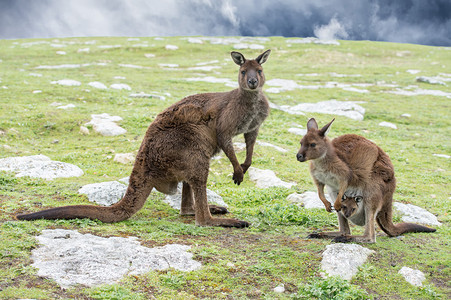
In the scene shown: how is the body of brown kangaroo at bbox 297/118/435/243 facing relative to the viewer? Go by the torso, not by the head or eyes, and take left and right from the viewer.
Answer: facing the viewer and to the left of the viewer

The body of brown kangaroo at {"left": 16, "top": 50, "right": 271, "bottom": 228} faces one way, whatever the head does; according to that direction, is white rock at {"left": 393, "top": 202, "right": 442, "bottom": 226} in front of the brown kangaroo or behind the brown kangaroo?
in front

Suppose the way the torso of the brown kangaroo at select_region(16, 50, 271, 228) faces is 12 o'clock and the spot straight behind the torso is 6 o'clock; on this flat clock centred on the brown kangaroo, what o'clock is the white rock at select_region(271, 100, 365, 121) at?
The white rock is roughly at 10 o'clock from the brown kangaroo.

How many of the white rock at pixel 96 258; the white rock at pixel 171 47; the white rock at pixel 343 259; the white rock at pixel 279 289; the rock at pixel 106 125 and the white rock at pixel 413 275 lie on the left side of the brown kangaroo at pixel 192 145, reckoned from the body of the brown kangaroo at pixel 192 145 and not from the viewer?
2

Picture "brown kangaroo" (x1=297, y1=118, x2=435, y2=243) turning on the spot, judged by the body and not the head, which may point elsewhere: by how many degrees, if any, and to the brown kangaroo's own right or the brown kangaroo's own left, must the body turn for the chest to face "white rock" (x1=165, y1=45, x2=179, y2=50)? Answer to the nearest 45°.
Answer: approximately 90° to the brown kangaroo's own right

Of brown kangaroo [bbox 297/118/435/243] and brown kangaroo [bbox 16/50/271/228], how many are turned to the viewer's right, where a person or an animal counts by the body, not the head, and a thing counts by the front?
1

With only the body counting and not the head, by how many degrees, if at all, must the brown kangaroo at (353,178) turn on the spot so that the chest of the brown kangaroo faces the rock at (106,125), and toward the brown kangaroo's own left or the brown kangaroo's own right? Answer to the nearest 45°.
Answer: approximately 90° to the brown kangaroo's own right

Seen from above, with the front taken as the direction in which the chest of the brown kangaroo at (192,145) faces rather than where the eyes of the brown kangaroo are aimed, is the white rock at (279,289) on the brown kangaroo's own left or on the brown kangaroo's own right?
on the brown kangaroo's own right

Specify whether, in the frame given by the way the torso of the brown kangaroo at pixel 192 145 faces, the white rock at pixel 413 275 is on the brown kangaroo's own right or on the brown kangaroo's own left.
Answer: on the brown kangaroo's own right

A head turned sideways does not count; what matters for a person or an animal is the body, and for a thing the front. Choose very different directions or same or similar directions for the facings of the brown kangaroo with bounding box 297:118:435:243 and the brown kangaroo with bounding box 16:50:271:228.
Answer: very different directions

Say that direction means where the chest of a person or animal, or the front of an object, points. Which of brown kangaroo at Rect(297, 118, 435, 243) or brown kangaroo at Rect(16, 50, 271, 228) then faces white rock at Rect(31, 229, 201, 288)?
brown kangaroo at Rect(297, 118, 435, 243)

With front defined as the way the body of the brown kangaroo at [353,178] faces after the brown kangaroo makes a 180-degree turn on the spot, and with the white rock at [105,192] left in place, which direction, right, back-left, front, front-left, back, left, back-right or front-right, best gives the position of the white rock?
back-left

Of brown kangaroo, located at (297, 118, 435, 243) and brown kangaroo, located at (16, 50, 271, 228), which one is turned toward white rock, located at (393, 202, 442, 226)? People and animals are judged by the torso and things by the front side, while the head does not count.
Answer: brown kangaroo, located at (16, 50, 271, 228)

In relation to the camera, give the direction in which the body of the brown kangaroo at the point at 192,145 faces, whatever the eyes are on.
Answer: to the viewer's right
